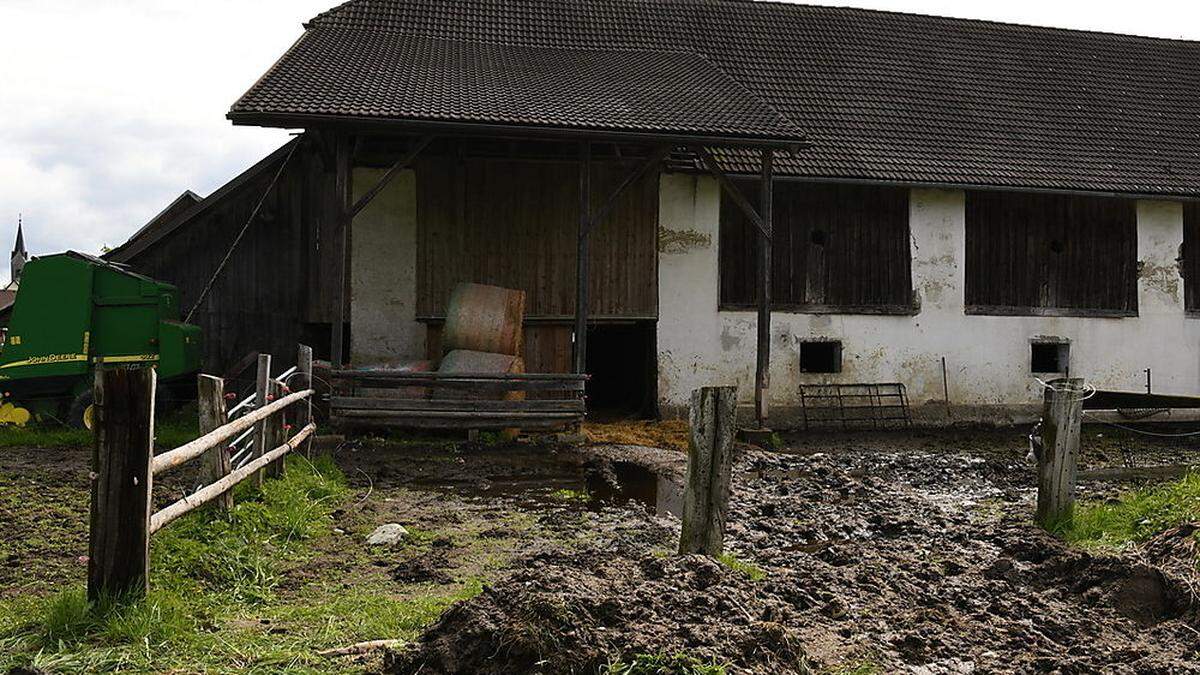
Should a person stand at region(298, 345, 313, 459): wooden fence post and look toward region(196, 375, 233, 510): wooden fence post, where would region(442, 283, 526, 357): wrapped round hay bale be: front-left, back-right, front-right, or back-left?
back-left

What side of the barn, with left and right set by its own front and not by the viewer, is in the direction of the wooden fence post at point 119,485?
front

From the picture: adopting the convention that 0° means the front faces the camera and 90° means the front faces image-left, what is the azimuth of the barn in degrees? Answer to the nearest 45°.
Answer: approximately 0°

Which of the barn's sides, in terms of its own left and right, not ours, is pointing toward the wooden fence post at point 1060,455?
front

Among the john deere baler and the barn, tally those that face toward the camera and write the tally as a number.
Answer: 1

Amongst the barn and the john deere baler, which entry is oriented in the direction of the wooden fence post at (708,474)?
the barn
